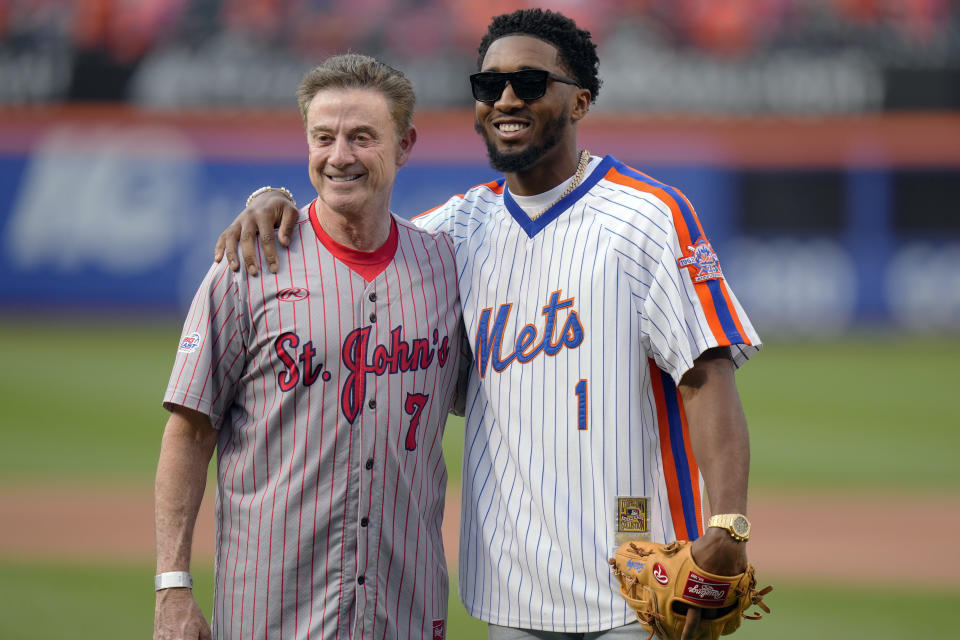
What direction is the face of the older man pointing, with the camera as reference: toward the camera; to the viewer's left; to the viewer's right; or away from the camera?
toward the camera

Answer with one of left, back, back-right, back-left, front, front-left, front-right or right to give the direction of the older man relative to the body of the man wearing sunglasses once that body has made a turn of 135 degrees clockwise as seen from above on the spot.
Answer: left

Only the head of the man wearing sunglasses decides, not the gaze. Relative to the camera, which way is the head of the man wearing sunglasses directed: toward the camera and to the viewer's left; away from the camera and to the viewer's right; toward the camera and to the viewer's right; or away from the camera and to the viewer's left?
toward the camera and to the viewer's left

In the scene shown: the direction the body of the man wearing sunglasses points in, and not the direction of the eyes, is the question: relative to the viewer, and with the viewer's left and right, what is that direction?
facing the viewer and to the left of the viewer
